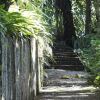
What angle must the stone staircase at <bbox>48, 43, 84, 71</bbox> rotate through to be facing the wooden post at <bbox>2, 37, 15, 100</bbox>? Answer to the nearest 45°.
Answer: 0° — it already faces it

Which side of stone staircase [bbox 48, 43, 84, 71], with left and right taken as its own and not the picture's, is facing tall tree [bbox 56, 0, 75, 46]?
back

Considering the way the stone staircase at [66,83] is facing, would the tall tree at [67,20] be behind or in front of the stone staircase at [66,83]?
behind

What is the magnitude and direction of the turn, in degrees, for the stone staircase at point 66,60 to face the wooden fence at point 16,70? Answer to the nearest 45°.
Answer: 0° — it already faces it

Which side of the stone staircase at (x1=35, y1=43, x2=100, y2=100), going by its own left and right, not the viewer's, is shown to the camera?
front

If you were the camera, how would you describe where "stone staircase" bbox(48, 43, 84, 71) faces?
facing the viewer
